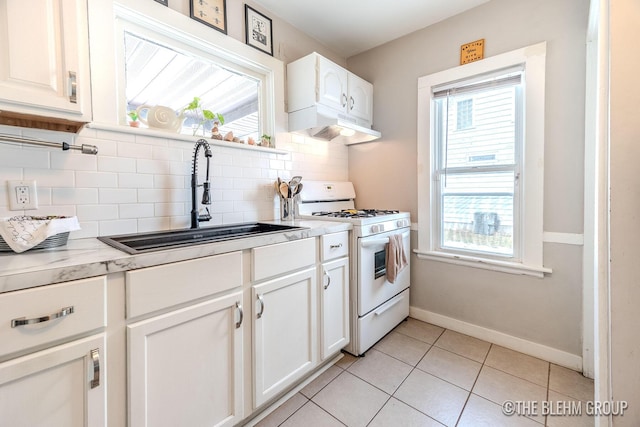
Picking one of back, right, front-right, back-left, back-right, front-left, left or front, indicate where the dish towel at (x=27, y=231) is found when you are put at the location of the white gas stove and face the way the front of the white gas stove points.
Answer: right

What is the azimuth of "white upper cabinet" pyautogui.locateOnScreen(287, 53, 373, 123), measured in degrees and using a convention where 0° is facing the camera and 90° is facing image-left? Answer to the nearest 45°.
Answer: approximately 315°

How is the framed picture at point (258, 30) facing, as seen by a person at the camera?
facing the viewer and to the right of the viewer

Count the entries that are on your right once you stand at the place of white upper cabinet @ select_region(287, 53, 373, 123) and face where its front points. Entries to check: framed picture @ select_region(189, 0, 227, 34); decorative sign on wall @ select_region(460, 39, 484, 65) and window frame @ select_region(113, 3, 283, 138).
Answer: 2

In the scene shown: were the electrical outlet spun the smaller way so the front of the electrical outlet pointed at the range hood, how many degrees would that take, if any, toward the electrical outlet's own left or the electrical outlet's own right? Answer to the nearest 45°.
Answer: approximately 90° to the electrical outlet's own left

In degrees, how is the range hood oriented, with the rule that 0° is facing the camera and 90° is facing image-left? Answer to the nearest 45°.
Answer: approximately 315°

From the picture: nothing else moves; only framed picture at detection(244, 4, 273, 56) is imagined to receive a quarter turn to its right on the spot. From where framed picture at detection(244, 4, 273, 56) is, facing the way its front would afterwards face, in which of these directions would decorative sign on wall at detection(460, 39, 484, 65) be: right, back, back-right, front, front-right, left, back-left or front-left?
back-left

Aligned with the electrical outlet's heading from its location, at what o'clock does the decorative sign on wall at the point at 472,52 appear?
The decorative sign on wall is roughly at 10 o'clock from the electrical outlet.

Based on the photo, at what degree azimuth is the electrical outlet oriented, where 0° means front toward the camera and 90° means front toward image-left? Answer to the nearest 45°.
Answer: approximately 0°

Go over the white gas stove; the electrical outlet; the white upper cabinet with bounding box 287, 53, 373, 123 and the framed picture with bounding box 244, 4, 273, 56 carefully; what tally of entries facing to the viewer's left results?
0

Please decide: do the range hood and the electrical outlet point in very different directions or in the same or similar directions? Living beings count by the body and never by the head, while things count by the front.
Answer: same or similar directions

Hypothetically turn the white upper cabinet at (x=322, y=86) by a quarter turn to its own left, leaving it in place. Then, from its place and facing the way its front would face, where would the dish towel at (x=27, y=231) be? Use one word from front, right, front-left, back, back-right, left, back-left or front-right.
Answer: back
